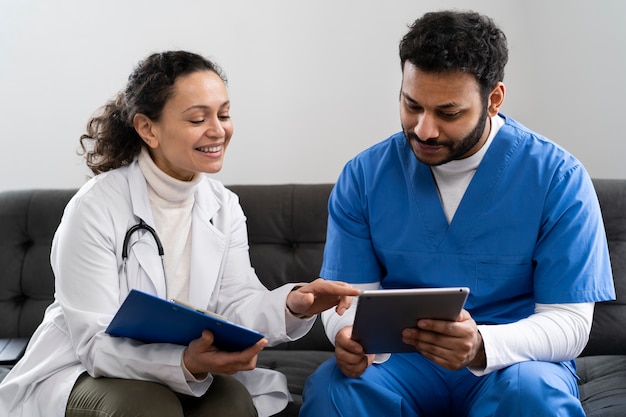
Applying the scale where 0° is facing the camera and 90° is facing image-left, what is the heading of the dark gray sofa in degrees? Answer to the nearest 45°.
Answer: approximately 0°

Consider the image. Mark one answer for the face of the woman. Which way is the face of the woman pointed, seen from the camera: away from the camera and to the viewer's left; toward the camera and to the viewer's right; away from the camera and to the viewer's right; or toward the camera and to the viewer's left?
toward the camera and to the viewer's right

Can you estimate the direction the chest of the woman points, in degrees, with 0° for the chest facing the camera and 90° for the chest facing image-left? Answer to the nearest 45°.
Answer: approximately 315°
